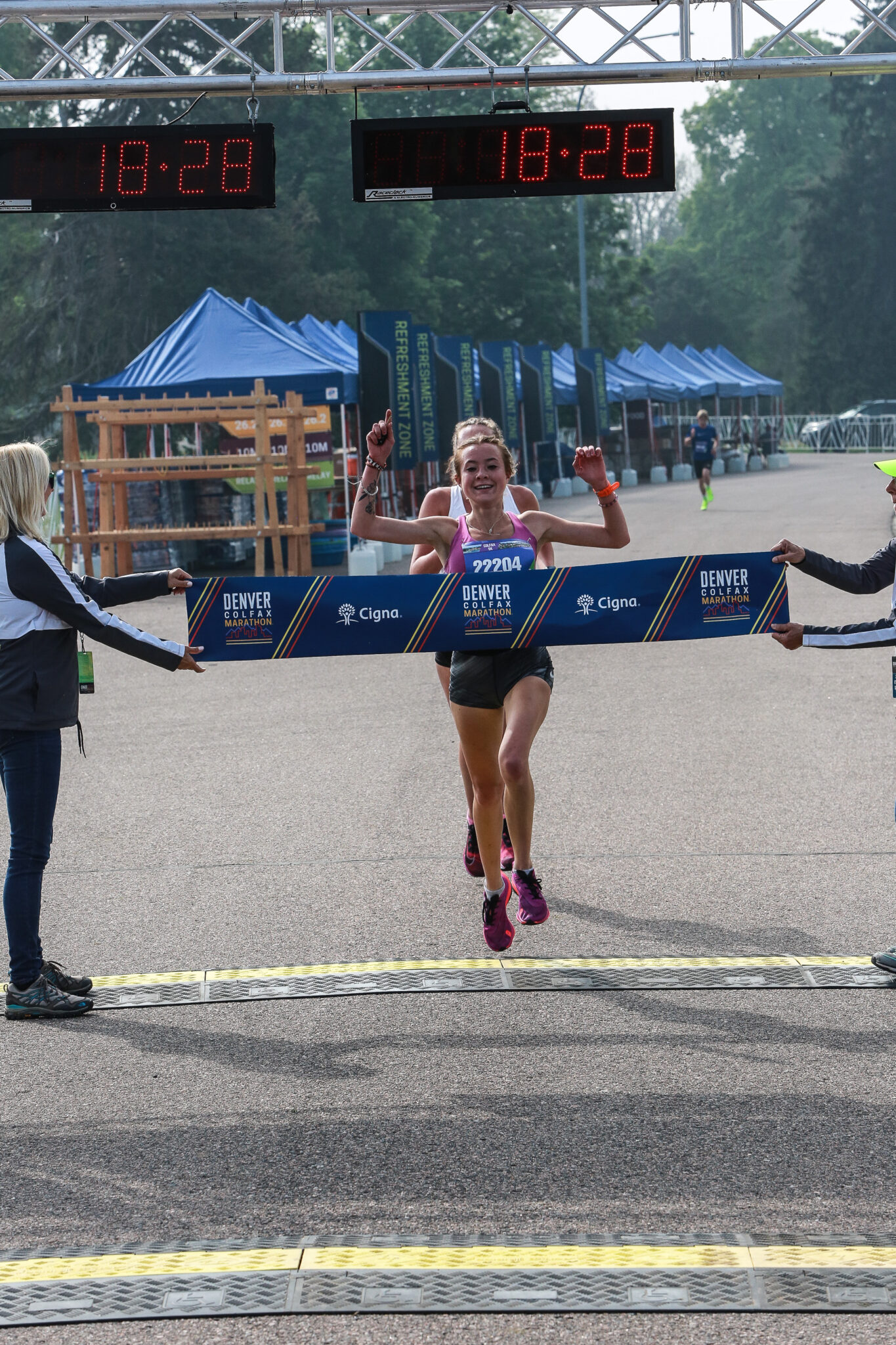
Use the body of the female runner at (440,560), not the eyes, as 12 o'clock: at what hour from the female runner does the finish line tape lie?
The finish line tape is roughly at 12 o'clock from the female runner.

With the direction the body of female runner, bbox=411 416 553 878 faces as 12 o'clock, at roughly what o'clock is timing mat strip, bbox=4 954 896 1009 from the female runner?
The timing mat strip is roughly at 12 o'clock from the female runner.

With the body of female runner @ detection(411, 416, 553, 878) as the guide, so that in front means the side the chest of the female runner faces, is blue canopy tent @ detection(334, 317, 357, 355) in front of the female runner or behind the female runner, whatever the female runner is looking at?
behind

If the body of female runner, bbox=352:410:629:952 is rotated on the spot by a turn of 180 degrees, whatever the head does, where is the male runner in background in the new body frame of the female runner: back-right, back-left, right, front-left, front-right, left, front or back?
front

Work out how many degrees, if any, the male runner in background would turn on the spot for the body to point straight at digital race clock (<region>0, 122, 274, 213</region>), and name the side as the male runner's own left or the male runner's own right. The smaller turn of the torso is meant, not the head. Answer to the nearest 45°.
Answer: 0° — they already face it

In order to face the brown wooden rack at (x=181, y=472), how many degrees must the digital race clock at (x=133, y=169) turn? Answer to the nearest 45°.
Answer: approximately 180°

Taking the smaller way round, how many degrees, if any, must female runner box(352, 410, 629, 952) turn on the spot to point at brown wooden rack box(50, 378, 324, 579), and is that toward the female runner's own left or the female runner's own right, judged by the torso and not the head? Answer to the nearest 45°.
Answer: approximately 180°
